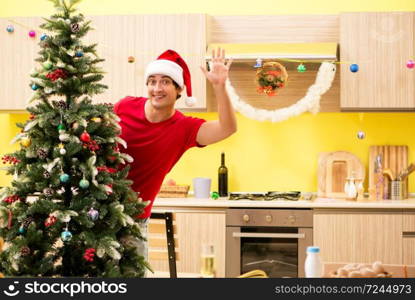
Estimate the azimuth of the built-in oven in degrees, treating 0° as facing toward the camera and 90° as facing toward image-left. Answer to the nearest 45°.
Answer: approximately 0°

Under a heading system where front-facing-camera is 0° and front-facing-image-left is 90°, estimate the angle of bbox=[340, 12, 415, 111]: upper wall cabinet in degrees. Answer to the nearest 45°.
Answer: approximately 0°

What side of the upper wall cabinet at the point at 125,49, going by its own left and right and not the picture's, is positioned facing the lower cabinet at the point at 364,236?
left
